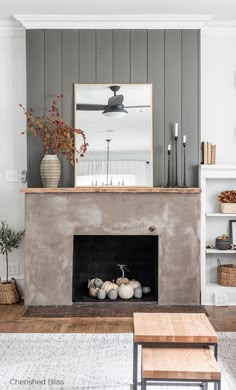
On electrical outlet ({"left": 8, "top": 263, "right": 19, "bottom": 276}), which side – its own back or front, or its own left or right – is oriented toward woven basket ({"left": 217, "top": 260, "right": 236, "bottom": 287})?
left

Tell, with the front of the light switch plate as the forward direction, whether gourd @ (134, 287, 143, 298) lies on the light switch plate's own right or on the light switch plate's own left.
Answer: on the light switch plate's own left

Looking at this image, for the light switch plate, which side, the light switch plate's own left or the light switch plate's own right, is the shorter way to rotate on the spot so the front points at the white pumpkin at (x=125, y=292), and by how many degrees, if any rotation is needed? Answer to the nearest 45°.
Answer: approximately 45° to the light switch plate's own left

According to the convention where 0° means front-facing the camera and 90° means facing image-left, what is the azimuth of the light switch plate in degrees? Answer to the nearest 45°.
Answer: approximately 0°

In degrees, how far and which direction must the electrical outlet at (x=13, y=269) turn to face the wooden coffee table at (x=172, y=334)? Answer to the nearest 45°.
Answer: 0° — it already faces it

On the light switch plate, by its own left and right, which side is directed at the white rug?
front
